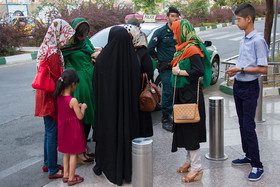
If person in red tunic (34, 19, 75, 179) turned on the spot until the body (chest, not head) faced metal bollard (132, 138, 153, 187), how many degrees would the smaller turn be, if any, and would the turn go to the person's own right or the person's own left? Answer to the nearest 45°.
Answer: approximately 45° to the person's own right

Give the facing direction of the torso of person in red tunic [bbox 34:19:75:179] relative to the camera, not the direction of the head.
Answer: to the viewer's right

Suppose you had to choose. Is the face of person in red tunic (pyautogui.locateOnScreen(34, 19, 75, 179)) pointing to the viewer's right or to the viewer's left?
to the viewer's right

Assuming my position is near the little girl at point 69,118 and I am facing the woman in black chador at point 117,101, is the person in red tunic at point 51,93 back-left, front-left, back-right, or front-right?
back-left

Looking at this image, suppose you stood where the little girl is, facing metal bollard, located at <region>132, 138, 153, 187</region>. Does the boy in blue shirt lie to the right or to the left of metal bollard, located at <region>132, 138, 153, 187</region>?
left

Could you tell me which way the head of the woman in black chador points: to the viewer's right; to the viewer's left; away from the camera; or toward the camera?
away from the camera

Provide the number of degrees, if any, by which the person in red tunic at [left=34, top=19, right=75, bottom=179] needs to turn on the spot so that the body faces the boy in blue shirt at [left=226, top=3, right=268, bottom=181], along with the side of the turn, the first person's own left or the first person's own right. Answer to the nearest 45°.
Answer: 0° — they already face them

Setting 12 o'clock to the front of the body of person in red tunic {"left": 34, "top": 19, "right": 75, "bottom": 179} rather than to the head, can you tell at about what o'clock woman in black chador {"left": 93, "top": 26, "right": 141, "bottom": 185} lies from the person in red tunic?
The woman in black chador is roughly at 1 o'clock from the person in red tunic.

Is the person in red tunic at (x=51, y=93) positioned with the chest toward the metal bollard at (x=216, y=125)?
yes

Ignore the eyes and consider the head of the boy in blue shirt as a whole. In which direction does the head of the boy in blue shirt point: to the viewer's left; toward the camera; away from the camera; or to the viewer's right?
to the viewer's left

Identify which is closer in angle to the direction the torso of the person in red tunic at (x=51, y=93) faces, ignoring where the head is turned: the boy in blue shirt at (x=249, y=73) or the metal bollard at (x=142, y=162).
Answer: the boy in blue shirt
